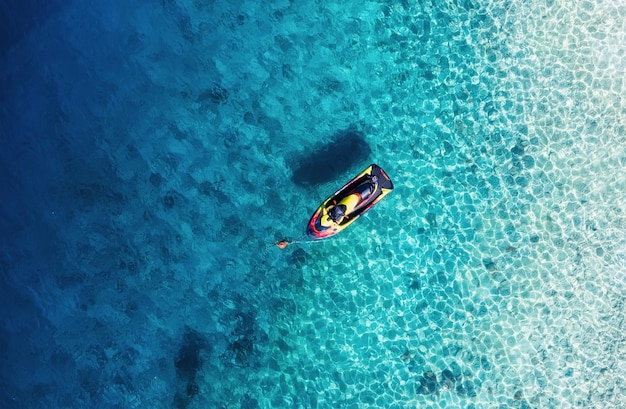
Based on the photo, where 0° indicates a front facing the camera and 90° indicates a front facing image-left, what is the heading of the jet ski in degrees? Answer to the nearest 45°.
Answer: approximately 45°

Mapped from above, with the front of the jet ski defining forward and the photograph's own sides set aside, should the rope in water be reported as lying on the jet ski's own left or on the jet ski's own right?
on the jet ski's own right
